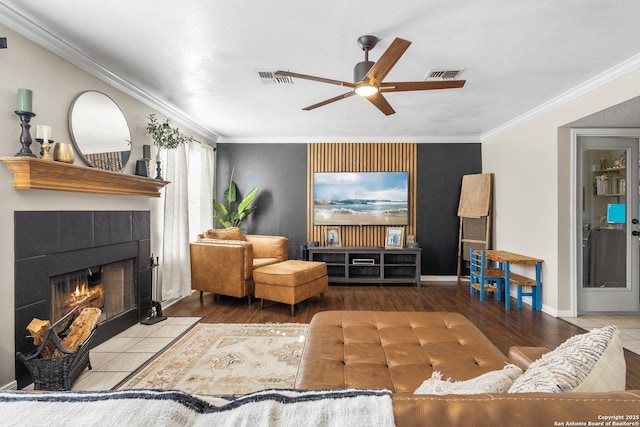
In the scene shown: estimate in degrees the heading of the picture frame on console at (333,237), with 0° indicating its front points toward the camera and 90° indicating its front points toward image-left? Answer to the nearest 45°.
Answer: approximately 0°

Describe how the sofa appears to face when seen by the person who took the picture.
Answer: facing away from the viewer

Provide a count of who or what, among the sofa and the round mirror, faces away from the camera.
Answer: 1

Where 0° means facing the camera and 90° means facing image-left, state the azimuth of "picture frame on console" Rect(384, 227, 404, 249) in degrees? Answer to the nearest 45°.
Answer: approximately 0°

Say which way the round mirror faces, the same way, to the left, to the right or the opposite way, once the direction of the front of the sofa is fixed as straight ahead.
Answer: to the right

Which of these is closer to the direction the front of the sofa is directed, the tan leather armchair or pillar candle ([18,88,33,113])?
the tan leather armchair

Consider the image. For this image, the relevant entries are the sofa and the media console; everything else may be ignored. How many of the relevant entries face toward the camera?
1
